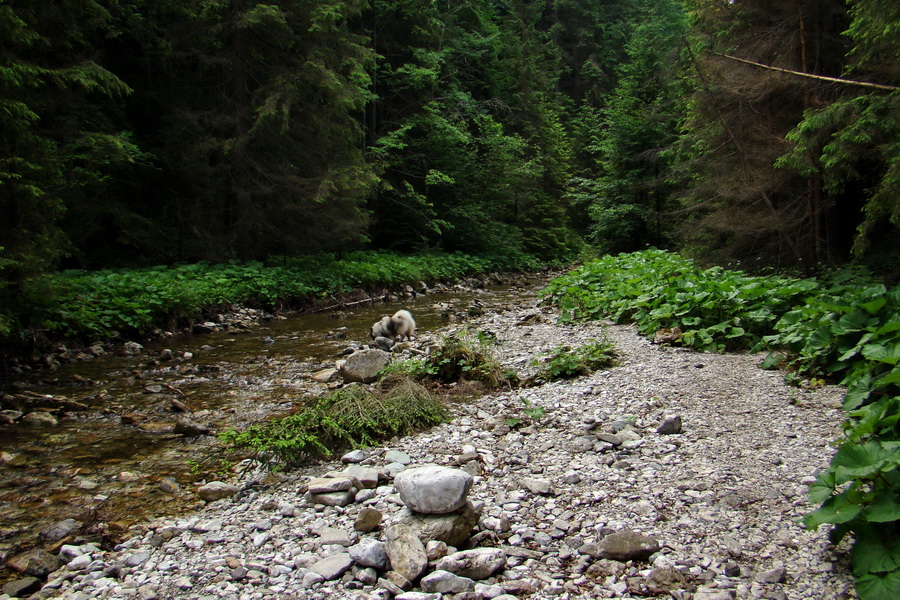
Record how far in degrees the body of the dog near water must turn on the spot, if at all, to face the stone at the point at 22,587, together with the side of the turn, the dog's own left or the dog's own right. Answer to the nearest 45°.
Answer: approximately 90° to the dog's own left

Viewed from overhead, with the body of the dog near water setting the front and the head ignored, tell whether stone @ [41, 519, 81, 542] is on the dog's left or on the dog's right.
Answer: on the dog's left

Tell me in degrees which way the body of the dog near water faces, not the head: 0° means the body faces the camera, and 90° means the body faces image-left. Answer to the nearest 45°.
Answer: approximately 90°

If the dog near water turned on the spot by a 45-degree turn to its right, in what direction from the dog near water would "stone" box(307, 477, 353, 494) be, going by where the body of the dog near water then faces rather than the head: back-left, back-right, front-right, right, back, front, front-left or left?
back-left

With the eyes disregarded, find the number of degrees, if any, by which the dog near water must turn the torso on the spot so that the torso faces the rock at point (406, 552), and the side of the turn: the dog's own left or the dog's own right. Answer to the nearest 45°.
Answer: approximately 90° to the dog's own left

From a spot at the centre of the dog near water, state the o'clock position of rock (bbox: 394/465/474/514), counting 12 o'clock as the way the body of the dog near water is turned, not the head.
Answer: The rock is roughly at 9 o'clock from the dog near water.

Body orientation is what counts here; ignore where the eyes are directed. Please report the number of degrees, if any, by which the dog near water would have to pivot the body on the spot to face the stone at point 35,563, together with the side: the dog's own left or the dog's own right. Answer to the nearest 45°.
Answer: approximately 90° to the dog's own left

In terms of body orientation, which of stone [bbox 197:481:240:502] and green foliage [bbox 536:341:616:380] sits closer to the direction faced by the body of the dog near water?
the stone

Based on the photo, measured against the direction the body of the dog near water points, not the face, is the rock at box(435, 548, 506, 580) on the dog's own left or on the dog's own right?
on the dog's own left

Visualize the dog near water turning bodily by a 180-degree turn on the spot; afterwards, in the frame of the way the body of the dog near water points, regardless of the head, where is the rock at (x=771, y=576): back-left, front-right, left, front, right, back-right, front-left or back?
right

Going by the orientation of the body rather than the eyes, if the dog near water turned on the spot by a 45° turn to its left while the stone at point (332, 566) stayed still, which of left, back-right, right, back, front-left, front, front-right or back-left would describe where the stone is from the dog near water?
front-left

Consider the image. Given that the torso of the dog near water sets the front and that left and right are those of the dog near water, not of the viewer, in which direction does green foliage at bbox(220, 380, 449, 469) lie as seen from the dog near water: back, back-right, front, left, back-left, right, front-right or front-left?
left
